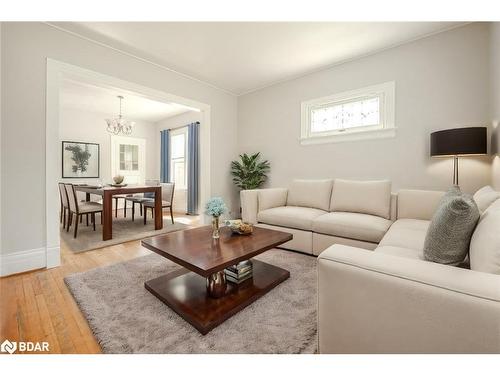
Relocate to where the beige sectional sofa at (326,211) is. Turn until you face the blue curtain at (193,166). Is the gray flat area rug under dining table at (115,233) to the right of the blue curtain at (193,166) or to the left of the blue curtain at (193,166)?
left

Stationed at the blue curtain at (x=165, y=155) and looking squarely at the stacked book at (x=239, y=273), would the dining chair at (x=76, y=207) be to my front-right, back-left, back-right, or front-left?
front-right

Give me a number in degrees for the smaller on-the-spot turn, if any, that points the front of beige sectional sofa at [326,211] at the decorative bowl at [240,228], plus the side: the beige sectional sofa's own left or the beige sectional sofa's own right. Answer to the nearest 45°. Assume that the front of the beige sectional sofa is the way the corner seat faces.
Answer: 0° — it already faces it

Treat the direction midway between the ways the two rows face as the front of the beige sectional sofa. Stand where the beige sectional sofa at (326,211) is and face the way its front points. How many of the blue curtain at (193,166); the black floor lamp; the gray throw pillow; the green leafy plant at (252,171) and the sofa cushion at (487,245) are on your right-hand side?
2

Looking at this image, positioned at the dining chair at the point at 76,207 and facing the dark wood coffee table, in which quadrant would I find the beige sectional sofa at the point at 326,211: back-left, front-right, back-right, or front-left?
front-left

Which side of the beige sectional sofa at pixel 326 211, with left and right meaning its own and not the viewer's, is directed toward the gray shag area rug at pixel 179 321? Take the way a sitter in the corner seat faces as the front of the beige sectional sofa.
front

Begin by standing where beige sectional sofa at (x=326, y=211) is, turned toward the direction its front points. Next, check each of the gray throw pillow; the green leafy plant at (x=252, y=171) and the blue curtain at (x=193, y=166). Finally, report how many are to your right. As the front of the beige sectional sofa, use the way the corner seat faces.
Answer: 2

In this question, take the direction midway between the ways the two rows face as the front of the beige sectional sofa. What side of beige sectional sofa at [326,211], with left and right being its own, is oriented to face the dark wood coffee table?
front

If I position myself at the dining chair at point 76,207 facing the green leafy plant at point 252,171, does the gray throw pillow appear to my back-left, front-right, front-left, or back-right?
front-right

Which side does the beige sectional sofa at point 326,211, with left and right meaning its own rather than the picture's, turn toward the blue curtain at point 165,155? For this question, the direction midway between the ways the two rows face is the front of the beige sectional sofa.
right
